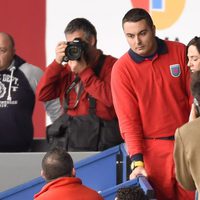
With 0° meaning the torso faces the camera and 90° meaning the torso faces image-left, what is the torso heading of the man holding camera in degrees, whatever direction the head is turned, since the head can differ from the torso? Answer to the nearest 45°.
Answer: approximately 45°

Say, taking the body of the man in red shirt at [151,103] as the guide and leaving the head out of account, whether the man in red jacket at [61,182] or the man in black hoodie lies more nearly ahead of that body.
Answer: the man in red jacket

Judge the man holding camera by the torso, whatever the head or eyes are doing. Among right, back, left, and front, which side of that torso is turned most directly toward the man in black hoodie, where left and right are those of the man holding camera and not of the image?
right

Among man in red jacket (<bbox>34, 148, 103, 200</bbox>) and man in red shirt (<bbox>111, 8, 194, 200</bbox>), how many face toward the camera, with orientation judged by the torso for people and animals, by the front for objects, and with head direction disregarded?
1

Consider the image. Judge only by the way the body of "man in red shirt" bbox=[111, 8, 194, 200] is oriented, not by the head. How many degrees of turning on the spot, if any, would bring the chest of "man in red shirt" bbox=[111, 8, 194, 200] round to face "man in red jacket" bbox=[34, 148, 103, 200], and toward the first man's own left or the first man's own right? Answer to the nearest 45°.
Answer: approximately 45° to the first man's own right

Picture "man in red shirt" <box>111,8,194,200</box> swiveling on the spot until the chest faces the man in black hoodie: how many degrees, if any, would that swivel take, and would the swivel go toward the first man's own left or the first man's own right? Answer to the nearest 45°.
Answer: approximately 135° to the first man's own right

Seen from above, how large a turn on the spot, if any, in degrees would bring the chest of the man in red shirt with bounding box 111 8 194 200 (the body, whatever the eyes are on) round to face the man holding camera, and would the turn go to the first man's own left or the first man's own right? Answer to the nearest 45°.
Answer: approximately 135° to the first man's own right

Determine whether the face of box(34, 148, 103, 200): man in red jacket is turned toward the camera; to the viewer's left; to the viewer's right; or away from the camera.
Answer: away from the camera

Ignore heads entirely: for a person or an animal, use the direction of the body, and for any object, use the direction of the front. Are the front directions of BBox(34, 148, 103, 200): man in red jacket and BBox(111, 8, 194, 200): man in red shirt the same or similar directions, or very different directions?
very different directions

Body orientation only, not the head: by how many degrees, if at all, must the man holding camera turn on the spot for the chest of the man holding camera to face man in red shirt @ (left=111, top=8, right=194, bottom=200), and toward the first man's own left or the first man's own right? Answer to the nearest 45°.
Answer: approximately 90° to the first man's own left

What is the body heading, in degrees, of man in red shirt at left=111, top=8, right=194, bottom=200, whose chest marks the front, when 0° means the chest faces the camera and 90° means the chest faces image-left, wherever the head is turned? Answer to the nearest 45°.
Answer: approximately 0°

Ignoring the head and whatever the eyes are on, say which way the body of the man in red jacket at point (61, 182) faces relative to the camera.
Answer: away from the camera

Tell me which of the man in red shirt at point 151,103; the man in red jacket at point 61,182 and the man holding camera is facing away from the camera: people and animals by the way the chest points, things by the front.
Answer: the man in red jacket at point 61,182
